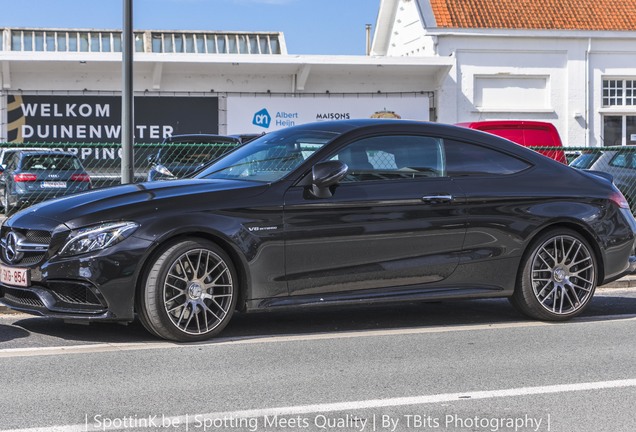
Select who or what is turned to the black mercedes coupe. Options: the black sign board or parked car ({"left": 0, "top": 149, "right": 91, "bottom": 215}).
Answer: the black sign board

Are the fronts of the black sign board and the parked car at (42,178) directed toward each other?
yes

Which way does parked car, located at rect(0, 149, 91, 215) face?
away from the camera

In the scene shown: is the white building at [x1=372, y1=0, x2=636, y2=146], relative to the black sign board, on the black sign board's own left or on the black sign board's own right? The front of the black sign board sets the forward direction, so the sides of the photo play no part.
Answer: on the black sign board's own left

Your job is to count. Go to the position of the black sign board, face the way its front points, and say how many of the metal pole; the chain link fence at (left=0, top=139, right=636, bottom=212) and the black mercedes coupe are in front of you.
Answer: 3

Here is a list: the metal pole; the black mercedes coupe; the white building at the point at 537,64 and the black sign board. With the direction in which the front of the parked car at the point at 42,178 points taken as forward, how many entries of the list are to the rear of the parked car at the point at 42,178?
2

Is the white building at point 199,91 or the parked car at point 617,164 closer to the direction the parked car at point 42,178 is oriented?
the white building

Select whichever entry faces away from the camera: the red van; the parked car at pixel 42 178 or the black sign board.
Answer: the parked car

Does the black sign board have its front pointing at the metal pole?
yes

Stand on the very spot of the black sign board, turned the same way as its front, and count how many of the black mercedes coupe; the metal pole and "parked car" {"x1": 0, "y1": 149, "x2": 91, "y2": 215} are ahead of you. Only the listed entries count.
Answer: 3
